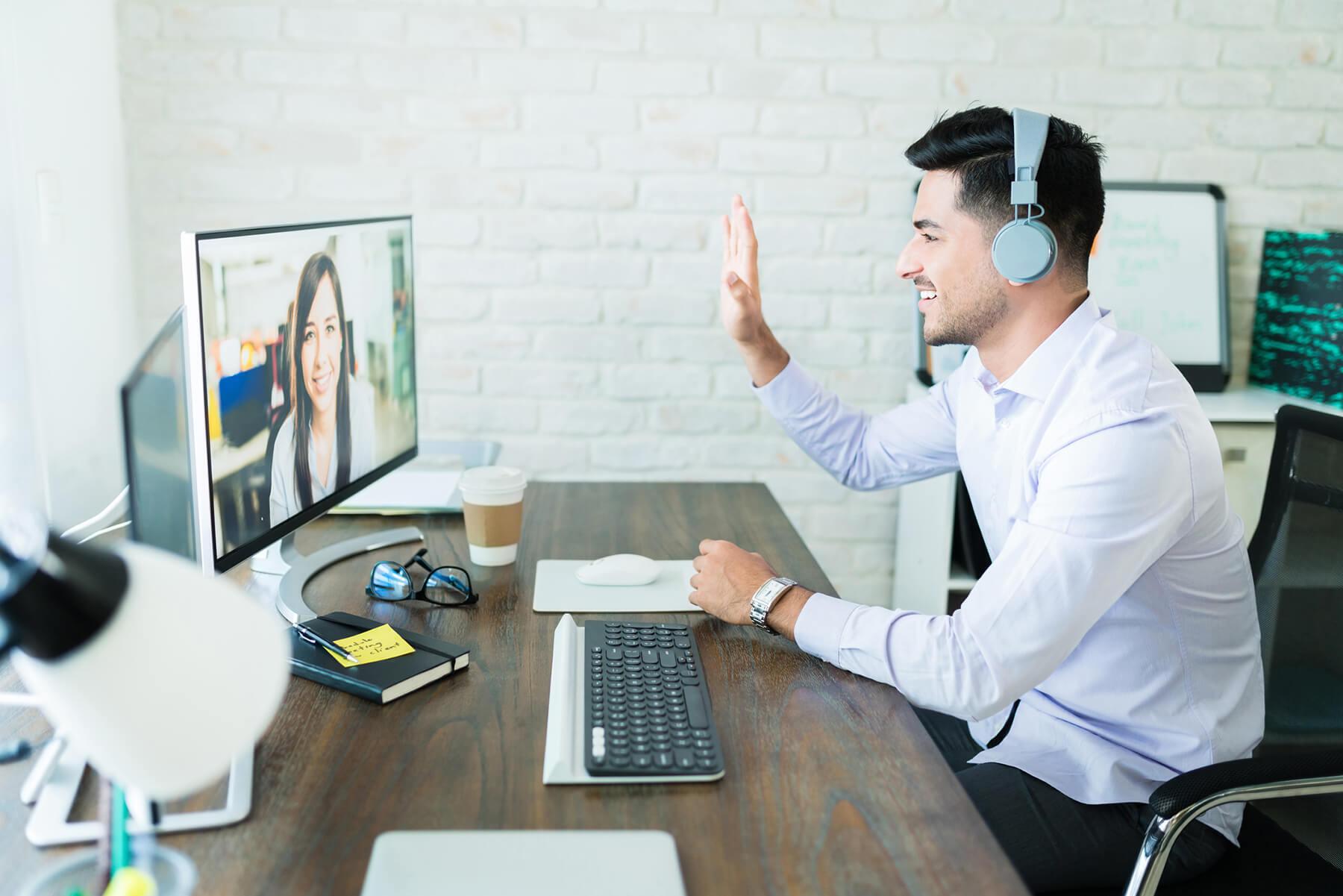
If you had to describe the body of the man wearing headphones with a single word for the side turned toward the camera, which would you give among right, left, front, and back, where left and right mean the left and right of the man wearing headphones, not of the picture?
left

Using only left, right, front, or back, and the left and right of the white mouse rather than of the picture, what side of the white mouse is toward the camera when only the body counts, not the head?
left

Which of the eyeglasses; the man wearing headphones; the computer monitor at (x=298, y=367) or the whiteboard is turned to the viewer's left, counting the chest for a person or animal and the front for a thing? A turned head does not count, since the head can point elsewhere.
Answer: the man wearing headphones

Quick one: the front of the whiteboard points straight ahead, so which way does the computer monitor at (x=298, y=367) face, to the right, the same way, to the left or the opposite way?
to the left

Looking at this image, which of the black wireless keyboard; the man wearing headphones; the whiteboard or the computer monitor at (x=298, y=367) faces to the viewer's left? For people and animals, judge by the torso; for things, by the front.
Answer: the man wearing headphones

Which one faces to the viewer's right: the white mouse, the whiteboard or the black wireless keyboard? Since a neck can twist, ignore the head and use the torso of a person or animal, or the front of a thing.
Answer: the black wireless keyboard

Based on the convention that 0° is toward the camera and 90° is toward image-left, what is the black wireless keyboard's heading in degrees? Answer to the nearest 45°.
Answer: approximately 270°

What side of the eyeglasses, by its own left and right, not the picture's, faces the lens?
front

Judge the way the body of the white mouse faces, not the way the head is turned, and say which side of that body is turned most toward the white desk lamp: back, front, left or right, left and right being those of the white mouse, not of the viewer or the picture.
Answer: left

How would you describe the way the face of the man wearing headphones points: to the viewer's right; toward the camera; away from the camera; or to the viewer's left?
to the viewer's left
